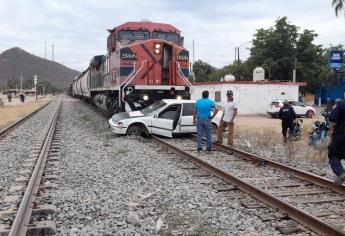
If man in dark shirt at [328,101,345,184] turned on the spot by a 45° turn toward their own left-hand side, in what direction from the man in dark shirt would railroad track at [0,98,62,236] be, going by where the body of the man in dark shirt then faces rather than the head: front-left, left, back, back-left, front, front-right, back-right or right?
front

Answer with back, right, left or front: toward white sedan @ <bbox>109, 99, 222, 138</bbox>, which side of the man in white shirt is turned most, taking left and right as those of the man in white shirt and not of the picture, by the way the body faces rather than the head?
right

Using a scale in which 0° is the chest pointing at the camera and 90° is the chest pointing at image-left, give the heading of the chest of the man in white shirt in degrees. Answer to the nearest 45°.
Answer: approximately 45°

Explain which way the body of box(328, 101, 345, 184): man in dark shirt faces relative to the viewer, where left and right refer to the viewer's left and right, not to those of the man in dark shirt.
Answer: facing to the left of the viewer

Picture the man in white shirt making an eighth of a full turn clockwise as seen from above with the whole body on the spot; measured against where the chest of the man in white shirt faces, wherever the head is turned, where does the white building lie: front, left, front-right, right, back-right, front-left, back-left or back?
right

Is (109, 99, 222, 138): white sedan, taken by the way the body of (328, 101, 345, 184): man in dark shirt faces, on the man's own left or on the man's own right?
on the man's own right

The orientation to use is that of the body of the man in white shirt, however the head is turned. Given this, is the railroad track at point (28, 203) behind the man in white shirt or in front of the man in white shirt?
in front

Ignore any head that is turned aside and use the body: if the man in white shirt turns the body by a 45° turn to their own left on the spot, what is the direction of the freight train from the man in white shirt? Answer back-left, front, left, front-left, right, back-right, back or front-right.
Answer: back-right

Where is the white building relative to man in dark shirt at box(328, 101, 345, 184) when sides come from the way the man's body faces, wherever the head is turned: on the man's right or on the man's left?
on the man's right

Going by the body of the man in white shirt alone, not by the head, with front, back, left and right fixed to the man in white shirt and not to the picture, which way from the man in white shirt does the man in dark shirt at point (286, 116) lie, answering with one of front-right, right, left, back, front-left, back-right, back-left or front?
back

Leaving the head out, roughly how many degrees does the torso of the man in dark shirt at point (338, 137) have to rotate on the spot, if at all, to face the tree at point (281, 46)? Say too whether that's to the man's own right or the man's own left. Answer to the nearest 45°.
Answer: approximately 90° to the man's own right

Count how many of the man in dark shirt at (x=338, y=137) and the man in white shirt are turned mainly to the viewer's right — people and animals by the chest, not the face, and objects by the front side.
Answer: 0
